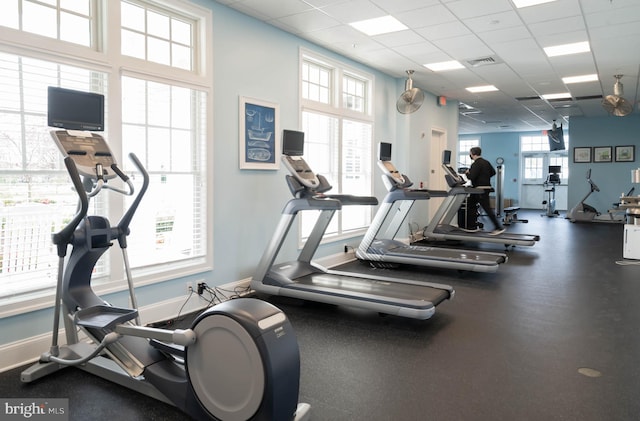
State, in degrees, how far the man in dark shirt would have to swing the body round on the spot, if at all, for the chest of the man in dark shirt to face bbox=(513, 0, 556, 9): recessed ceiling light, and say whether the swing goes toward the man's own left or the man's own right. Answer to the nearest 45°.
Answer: approximately 90° to the man's own left

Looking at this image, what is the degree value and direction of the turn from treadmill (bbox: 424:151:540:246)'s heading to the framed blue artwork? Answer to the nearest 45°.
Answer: approximately 45° to its left

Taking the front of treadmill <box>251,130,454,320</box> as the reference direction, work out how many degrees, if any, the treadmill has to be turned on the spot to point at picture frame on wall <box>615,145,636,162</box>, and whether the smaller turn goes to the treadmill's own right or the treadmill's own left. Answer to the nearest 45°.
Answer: approximately 90° to the treadmill's own right

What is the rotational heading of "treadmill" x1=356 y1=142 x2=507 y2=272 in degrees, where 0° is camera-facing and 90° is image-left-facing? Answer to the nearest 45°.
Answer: approximately 90°

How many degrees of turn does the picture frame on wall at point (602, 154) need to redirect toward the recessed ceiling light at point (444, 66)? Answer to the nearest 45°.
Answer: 0° — it already faces it

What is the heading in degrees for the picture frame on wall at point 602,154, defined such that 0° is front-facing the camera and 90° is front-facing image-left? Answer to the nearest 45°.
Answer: approximately 0°

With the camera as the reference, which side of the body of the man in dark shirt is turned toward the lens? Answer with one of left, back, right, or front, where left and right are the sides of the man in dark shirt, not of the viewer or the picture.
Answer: left

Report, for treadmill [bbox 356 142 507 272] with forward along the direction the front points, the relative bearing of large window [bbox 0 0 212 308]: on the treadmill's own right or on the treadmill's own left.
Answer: on the treadmill's own left

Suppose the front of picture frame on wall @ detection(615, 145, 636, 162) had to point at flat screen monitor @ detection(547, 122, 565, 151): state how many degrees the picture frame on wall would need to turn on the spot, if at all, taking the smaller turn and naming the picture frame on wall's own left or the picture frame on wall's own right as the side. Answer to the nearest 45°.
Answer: approximately 90° to the picture frame on wall's own right

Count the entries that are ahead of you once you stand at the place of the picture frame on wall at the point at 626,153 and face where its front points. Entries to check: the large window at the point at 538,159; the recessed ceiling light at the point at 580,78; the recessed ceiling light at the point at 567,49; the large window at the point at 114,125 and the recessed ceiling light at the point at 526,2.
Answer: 4

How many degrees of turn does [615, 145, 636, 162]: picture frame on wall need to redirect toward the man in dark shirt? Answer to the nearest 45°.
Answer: approximately 45° to its right

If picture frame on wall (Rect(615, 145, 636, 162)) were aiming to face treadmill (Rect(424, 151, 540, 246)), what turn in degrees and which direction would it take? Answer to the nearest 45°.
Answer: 0° — it already faces it
